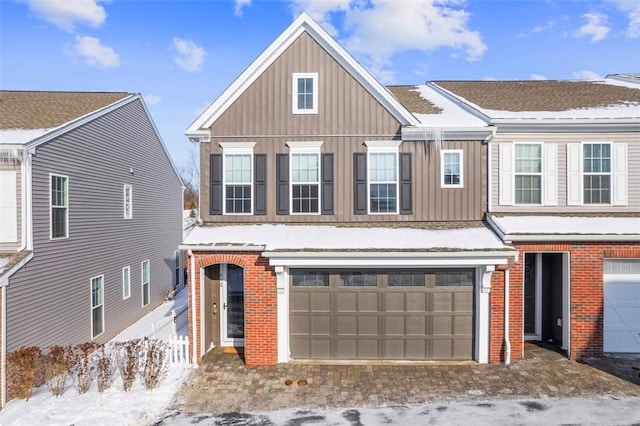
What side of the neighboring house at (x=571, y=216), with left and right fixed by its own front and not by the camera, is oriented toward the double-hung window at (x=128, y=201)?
right

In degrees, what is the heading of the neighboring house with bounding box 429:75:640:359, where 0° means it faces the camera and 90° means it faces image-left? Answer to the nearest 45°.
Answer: approximately 0°

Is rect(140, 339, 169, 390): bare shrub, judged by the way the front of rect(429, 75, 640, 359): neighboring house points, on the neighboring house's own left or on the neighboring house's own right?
on the neighboring house's own right

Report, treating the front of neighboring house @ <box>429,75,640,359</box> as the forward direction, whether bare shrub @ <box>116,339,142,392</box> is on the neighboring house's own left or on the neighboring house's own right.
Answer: on the neighboring house's own right

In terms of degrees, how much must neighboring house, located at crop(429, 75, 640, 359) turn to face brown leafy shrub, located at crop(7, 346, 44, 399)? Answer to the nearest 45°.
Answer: approximately 45° to its right

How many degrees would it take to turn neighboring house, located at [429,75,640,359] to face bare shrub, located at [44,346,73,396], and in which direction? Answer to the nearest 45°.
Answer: approximately 45° to its right
